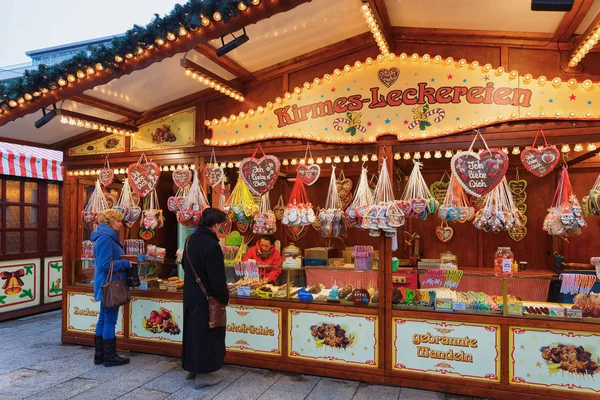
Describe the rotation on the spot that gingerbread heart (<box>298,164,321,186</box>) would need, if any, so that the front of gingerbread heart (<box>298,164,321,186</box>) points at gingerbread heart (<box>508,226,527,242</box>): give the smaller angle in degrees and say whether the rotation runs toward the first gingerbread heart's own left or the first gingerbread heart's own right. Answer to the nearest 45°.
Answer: approximately 135° to the first gingerbread heart's own left

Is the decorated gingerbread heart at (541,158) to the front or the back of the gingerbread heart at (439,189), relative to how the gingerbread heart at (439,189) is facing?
to the front

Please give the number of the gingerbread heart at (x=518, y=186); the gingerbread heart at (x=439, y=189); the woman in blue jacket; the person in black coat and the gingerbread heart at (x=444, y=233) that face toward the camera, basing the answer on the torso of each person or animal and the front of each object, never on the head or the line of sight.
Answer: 3

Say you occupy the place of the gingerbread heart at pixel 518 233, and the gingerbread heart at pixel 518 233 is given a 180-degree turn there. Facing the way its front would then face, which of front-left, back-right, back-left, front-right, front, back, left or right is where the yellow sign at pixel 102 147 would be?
back-left

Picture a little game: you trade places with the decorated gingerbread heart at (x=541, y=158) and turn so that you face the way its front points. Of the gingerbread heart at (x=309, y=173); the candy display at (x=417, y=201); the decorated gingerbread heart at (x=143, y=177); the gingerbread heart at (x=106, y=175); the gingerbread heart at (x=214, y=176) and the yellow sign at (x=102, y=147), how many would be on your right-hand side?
6

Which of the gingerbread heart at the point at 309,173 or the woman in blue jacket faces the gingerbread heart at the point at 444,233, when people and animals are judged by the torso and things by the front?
the woman in blue jacket

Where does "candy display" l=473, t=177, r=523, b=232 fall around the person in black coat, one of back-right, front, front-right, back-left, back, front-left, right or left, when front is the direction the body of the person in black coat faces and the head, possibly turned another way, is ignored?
front-right

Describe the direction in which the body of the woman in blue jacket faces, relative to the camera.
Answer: to the viewer's right

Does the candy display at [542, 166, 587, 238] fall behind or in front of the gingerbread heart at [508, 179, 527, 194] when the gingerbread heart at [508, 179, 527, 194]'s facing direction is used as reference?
in front

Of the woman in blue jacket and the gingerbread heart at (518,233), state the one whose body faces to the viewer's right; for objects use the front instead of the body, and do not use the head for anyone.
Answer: the woman in blue jacket

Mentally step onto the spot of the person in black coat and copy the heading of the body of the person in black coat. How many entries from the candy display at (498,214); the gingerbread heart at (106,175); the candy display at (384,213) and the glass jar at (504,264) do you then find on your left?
1

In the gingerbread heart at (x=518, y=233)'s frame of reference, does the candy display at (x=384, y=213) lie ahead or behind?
ahead

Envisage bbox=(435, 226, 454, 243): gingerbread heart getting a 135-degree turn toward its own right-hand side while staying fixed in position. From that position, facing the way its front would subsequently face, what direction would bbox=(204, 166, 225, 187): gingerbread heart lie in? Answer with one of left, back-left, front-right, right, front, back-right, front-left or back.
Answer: left
